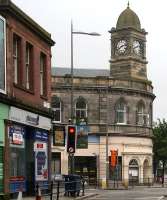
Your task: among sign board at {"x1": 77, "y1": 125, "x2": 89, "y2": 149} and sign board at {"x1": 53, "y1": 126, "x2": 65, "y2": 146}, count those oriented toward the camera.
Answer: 2

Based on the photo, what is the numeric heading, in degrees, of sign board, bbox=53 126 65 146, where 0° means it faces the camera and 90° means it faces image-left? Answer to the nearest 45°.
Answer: approximately 0°

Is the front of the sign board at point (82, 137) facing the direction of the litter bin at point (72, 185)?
yes

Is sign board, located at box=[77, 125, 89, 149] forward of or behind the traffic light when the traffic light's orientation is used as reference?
behind

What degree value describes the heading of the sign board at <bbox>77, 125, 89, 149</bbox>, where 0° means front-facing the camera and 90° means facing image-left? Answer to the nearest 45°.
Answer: approximately 0°

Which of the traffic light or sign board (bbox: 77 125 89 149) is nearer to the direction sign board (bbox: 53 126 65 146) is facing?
the traffic light
